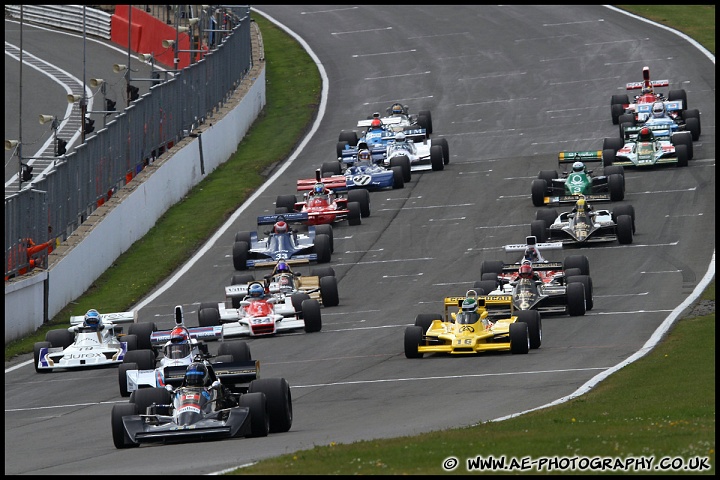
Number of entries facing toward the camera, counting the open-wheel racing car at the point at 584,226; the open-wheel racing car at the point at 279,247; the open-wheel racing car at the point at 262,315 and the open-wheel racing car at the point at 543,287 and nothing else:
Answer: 4

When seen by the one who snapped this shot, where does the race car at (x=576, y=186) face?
facing the viewer

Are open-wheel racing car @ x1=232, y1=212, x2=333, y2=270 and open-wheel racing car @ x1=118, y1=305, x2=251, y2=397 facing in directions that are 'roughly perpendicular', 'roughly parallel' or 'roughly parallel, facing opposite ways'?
roughly parallel

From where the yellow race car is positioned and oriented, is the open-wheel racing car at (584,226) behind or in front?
behind

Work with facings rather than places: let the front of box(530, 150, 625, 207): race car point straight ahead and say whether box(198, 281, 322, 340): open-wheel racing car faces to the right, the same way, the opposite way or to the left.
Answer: the same way

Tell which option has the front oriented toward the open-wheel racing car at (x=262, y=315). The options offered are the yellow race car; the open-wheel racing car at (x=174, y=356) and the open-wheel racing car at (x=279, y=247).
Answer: the open-wheel racing car at (x=279, y=247)

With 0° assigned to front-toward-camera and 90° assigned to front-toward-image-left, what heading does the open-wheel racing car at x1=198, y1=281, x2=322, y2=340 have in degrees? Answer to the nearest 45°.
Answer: approximately 0°

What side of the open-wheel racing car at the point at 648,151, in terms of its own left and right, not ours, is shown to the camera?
front

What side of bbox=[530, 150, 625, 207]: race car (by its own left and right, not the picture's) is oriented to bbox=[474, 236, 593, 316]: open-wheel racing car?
front

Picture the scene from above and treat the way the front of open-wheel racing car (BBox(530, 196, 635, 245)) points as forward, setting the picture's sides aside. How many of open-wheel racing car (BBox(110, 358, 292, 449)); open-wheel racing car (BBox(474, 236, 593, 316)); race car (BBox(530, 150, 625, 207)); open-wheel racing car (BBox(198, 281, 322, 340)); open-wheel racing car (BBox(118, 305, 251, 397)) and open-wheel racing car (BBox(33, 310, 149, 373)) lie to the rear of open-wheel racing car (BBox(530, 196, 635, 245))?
1

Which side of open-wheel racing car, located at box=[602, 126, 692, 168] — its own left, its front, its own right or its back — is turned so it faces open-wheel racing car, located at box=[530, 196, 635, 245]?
front

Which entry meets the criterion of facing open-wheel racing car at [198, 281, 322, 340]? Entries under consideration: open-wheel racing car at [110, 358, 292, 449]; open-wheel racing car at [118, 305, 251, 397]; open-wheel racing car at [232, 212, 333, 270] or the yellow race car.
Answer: open-wheel racing car at [232, 212, 333, 270]

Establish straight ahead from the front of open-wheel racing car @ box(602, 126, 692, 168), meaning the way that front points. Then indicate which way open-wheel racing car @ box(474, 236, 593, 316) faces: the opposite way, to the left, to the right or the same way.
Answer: the same way

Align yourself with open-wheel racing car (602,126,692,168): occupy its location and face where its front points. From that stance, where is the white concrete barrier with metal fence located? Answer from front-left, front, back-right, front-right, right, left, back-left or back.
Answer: front-right
